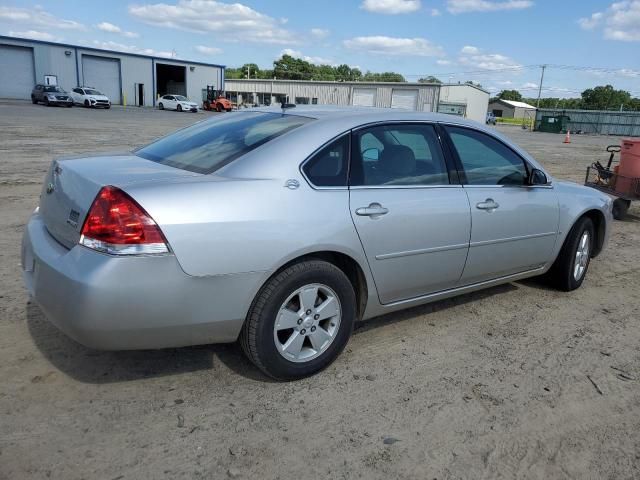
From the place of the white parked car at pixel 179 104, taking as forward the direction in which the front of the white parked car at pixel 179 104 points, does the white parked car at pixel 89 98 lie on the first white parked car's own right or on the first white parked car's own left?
on the first white parked car's own right

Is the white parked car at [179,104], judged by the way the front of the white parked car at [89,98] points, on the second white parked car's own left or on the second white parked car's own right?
on the second white parked car's own left

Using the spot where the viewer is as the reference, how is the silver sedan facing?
facing away from the viewer and to the right of the viewer

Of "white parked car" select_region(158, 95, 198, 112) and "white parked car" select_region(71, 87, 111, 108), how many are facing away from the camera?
0

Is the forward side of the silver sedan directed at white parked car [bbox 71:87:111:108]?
no

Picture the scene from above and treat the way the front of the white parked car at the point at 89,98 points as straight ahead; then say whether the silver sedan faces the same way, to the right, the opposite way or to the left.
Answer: to the left

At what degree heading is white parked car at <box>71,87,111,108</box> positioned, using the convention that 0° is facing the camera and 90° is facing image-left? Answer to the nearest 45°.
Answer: approximately 315°

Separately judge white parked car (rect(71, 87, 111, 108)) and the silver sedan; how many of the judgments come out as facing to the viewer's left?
0
